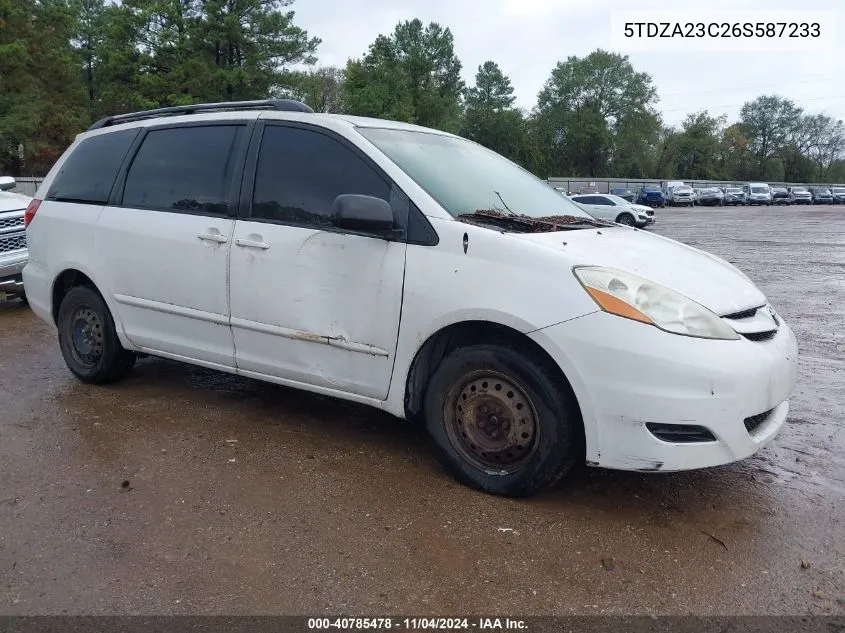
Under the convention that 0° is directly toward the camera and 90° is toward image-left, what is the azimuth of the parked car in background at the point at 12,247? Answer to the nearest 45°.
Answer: approximately 315°

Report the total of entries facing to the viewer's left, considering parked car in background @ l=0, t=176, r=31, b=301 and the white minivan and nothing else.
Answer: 0

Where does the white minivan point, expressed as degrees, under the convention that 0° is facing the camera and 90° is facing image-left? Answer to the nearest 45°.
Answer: approximately 315°

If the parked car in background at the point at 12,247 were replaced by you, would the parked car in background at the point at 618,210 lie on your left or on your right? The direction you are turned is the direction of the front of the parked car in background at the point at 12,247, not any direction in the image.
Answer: on your left

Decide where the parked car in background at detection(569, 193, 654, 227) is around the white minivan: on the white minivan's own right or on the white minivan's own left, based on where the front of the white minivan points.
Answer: on the white minivan's own left

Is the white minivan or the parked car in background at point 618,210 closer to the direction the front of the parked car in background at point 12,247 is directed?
the white minivan

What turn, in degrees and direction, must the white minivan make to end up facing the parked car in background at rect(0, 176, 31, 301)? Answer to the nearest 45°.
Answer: approximately 180°
